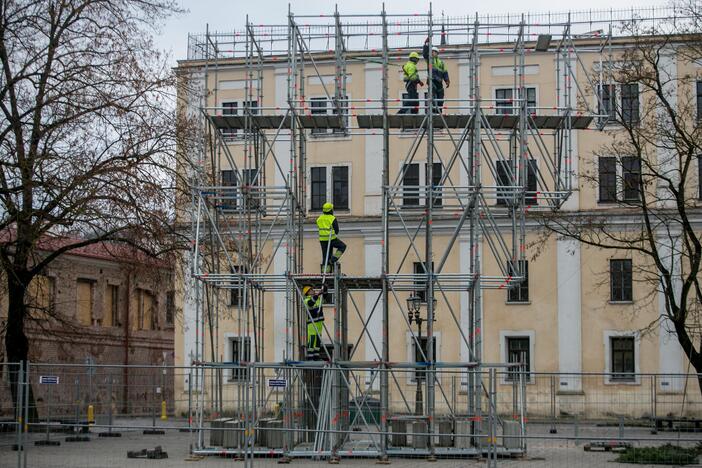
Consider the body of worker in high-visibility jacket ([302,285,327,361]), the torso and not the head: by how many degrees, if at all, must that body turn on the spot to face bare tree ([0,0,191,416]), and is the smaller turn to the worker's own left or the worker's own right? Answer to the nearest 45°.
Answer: approximately 135° to the worker's own left

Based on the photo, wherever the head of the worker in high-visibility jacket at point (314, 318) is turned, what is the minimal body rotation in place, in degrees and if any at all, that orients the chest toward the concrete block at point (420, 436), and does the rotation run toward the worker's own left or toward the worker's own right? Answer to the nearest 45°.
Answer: approximately 45° to the worker's own right
